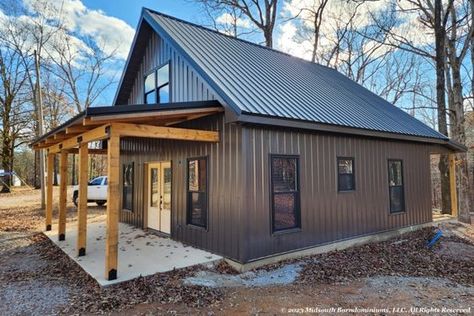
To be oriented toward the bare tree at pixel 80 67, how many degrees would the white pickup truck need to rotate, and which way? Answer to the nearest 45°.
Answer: approximately 135° to its right

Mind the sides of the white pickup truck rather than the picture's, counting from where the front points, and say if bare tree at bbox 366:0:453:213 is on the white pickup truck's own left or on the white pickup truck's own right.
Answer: on the white pickup truck's own left

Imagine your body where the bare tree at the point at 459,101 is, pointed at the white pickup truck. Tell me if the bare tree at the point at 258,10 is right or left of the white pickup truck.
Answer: right

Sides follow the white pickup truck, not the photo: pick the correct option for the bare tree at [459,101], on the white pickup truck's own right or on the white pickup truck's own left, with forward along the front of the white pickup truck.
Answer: on the white pickup truck's own left

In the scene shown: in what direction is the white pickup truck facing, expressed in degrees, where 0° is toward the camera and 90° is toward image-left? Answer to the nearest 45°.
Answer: approximately 45°

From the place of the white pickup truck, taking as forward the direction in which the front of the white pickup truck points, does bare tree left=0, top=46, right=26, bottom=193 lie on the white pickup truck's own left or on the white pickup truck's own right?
on the white pickup truck's own right
